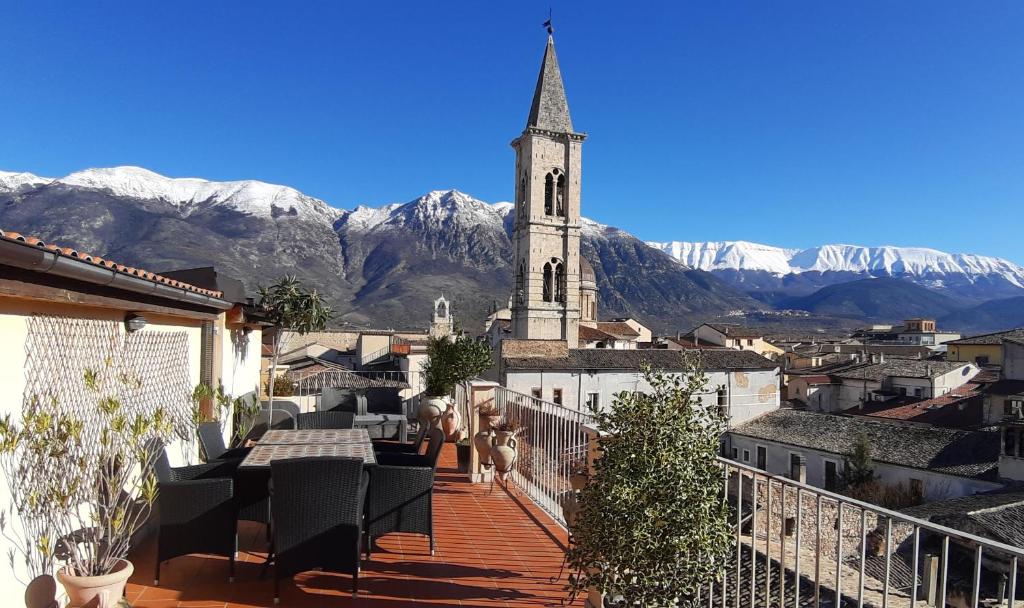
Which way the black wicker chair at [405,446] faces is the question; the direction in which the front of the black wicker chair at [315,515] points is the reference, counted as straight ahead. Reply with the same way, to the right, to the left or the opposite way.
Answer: to the left

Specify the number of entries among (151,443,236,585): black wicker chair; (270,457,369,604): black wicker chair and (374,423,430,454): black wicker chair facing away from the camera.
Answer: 1

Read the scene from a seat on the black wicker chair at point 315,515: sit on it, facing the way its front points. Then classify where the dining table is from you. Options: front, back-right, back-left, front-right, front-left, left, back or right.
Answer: front

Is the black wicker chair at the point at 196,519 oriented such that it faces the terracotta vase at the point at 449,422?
no

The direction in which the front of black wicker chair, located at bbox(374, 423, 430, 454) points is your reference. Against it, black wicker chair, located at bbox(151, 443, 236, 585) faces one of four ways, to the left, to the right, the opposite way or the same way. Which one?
the opposite way

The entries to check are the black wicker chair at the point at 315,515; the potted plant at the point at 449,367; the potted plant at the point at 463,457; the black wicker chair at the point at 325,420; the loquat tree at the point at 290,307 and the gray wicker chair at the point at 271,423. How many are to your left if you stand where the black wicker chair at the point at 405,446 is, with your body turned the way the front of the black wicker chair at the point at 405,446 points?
1

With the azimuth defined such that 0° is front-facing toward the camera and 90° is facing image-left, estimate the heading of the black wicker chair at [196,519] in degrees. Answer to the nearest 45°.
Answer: approximately 270°

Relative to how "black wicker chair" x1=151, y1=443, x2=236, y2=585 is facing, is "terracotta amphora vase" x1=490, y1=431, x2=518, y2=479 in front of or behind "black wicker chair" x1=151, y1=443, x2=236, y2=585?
in front

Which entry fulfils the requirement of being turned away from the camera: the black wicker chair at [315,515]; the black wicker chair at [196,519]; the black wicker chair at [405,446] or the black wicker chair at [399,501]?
the black wicker chair at [315,515]

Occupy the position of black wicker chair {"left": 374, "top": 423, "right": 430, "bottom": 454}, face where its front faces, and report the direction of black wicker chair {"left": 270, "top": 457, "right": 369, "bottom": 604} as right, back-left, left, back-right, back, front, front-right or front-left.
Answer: left

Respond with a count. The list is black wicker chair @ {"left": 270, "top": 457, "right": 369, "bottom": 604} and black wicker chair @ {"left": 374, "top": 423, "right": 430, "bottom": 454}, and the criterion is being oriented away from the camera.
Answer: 1

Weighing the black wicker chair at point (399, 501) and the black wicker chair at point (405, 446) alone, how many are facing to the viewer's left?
2

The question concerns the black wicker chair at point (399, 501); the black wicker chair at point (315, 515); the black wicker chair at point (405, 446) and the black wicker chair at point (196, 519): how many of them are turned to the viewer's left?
2

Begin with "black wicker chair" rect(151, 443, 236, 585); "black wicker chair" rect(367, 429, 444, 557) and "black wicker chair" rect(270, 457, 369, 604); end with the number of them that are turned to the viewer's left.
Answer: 1

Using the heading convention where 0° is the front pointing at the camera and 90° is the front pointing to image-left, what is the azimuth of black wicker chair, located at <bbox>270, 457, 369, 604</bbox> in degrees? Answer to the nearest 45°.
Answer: approximately 180°

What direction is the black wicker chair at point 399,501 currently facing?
to the viewer's left

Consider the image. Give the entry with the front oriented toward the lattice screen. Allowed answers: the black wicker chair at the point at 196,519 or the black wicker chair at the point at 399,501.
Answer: the black wicker chair at the point at 399,501

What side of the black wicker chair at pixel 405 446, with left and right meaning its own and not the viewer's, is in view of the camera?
left
